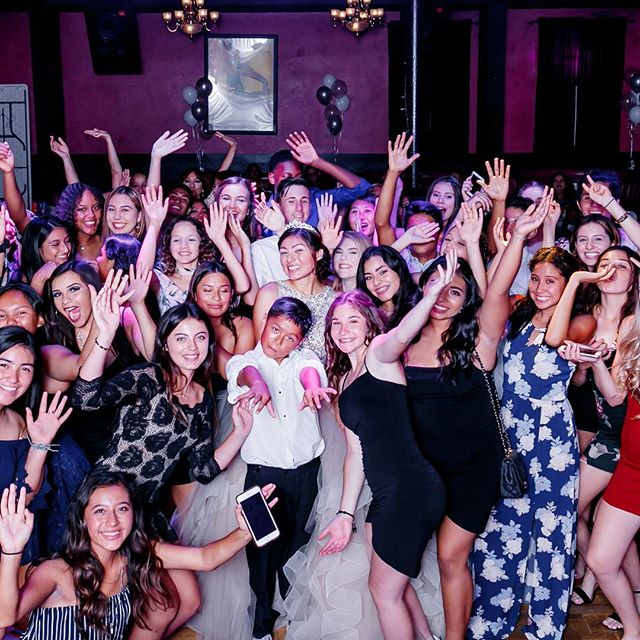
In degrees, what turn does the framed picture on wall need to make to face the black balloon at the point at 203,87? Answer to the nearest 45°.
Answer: approximately 45° to its right

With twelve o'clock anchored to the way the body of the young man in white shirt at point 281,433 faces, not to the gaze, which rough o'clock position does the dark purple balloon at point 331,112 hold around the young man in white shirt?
The dark purple balloon is roughly at 6 o'clock from the young man in white shirt.

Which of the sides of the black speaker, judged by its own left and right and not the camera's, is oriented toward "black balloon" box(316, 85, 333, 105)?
left

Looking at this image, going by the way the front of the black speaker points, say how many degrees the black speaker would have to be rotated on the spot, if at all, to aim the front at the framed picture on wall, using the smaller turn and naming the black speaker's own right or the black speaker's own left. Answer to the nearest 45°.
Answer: approximately 90° to the black speaker's own left

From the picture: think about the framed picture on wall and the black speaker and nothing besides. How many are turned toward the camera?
2

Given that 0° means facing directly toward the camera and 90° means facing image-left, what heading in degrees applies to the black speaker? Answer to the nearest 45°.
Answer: approximately 0°
